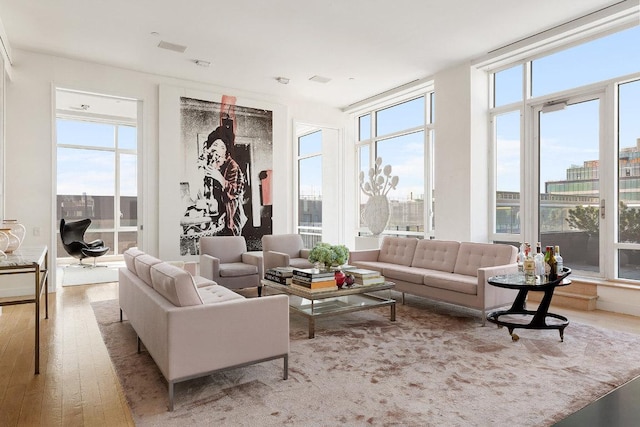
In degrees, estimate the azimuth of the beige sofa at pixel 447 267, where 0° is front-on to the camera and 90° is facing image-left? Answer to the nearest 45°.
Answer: approximately 45°

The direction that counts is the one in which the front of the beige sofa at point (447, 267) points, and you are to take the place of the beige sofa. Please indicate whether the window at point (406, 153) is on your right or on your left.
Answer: on your right

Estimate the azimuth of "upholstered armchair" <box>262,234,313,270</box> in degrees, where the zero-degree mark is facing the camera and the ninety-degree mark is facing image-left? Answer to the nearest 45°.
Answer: approximately 315°

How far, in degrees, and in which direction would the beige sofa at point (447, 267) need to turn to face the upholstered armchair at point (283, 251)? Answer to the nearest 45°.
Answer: approximately 45° to its right

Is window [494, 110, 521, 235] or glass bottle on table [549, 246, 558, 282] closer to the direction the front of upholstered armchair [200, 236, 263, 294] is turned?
the glass bottle on table

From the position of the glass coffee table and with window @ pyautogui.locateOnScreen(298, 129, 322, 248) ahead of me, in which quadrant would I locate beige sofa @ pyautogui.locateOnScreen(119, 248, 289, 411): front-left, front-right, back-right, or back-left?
back-left

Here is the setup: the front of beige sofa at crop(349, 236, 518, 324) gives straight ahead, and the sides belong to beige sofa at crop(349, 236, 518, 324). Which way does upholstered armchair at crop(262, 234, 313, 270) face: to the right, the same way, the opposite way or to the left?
to the left

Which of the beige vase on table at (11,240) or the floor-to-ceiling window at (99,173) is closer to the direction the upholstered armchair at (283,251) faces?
the beige vase on table

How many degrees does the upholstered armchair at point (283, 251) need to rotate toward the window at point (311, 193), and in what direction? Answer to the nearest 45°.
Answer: approximately 135° to its left
